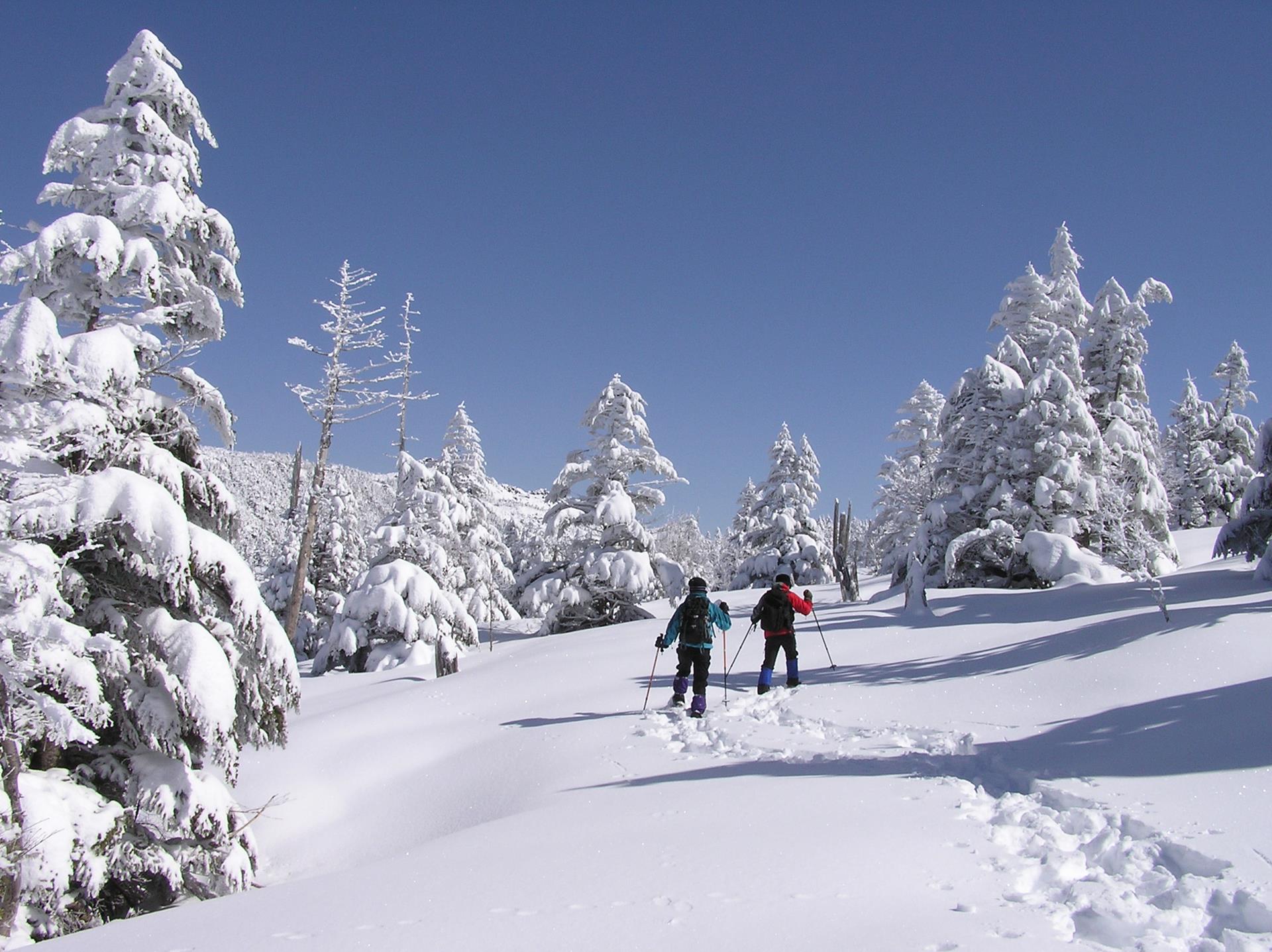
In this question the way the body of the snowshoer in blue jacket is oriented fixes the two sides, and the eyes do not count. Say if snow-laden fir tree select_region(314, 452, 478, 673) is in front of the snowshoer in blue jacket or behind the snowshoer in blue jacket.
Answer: in front

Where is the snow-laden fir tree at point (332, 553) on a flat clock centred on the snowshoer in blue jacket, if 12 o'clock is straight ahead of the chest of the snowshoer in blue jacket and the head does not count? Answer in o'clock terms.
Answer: The snow-laden fir tree is roughly at 11 o'clock from the snowshoer in blue jacket.

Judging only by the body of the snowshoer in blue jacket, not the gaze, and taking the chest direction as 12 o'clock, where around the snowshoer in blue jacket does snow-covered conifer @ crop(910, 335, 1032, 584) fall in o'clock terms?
The snow-covered conifer is roughly at 1 o'clock from the snowshoer in blue jacket.

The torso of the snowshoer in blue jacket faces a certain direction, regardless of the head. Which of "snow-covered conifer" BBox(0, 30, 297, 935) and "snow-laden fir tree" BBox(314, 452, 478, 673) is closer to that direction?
the snow-laden fir tree

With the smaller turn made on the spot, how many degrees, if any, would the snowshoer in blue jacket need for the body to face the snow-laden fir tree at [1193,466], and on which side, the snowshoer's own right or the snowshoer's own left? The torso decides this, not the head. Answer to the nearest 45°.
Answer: approximately 45° to the snowshoer's own right

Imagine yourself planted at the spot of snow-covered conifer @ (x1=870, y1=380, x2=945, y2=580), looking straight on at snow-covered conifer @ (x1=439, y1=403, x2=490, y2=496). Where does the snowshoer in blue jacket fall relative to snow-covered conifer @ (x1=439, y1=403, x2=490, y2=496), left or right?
left

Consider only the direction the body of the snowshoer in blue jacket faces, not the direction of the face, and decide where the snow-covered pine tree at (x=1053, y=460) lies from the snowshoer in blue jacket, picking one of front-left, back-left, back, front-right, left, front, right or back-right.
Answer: front-right

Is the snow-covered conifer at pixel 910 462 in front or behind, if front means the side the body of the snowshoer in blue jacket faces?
in front

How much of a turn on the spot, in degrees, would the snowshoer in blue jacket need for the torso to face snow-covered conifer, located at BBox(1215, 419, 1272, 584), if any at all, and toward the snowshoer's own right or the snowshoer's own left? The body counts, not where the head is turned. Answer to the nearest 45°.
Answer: approximately 90° to the snowshoer's own right

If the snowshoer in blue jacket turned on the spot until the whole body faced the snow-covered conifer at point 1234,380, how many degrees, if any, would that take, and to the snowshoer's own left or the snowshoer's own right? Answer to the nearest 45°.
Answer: approximately 45° to the snowshoer's own right

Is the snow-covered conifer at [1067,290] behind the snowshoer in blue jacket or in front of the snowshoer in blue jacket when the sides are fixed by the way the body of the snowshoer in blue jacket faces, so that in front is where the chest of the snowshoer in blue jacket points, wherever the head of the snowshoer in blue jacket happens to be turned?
in front

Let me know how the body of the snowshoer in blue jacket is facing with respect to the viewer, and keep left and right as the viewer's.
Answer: facing away from the viewer

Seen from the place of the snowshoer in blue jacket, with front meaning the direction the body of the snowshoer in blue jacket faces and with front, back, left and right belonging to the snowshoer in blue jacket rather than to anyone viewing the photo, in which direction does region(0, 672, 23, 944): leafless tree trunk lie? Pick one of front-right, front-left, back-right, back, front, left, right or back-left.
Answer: back-left

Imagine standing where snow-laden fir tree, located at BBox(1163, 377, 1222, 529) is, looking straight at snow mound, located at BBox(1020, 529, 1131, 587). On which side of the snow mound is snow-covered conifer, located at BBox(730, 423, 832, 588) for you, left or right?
right
